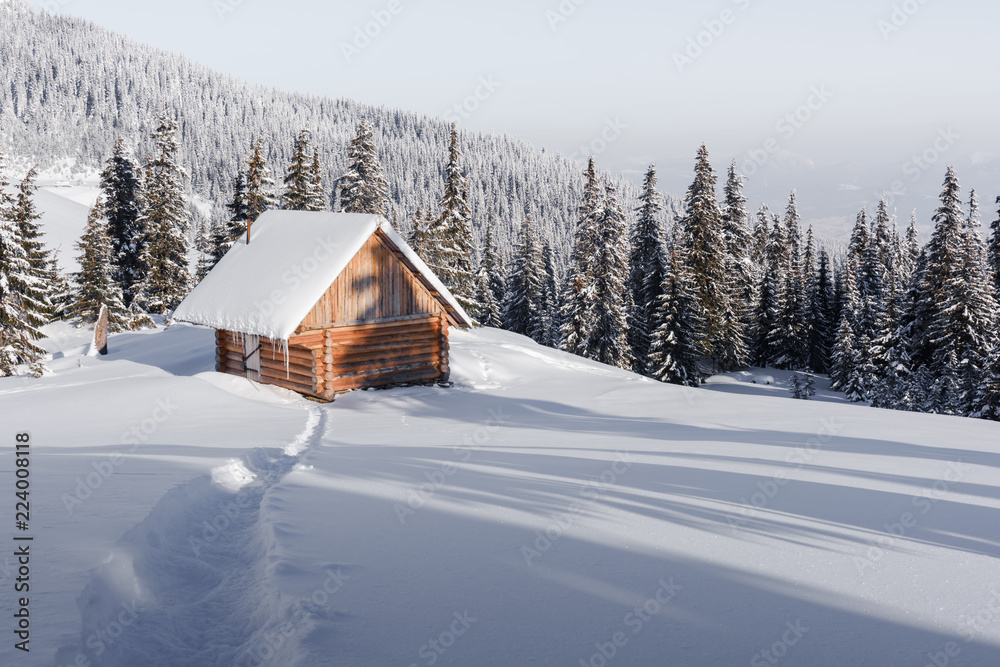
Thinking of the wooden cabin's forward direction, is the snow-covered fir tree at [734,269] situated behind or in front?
behind

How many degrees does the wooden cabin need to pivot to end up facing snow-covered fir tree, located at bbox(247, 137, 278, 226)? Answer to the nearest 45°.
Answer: approximately 135° to its right

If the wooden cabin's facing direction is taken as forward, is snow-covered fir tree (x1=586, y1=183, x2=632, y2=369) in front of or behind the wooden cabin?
behind

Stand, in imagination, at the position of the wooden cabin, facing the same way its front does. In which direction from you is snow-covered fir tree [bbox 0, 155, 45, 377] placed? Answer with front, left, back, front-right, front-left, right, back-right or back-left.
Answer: right

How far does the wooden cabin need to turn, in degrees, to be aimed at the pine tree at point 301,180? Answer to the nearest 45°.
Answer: approximately 135° to its right

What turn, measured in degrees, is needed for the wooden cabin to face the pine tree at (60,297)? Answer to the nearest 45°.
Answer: approximately 90° to its right

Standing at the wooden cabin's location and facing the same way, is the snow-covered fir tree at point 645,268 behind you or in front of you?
behind

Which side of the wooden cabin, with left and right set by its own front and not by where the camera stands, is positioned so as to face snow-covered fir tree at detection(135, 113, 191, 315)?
right

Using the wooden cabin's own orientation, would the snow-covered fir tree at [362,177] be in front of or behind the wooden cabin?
behind

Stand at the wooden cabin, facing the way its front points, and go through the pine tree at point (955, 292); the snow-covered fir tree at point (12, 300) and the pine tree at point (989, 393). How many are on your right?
1

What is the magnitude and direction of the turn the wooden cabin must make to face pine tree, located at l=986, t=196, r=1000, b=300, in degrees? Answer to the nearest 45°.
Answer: approximately 135° to its left

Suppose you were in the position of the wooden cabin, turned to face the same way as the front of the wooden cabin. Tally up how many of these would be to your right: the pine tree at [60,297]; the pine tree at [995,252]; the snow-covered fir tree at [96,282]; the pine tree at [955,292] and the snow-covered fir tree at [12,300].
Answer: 3
